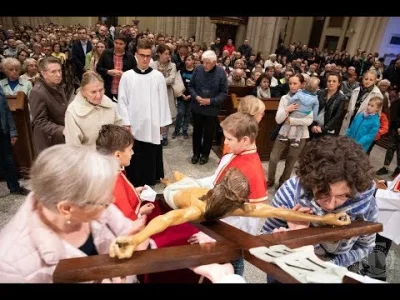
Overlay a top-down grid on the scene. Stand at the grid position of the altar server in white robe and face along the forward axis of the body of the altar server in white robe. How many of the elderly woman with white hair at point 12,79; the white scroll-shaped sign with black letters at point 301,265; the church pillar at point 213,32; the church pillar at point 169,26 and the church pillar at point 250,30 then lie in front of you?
1

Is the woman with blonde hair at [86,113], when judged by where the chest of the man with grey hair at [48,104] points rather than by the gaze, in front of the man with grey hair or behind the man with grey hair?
in front

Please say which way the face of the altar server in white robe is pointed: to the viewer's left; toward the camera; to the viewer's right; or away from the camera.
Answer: toward the camera

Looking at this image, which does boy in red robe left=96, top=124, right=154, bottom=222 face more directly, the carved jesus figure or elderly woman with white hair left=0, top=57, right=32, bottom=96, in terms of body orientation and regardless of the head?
the carved jesus figure

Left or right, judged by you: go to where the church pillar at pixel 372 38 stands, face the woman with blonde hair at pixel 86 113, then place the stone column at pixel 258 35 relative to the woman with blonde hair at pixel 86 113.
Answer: right

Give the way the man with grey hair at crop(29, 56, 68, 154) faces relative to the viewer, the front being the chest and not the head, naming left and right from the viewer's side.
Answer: facing the viewer and to the right of the viewer

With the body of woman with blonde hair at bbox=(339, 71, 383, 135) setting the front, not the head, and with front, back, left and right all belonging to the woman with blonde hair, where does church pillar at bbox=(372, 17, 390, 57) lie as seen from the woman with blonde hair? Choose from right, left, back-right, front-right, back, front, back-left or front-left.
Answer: back

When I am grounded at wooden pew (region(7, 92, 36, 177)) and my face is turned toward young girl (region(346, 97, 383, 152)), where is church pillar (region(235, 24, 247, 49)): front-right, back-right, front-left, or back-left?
front-left

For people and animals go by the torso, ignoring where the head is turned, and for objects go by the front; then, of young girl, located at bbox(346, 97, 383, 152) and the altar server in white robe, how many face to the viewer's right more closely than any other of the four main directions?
0

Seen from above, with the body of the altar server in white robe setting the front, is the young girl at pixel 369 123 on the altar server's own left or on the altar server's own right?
on the altar server's own left

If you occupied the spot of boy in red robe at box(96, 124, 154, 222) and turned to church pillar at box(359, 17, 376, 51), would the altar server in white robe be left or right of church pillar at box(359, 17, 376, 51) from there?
left

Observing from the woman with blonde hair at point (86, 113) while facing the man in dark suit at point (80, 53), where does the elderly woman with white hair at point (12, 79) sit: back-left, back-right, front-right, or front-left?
front-left

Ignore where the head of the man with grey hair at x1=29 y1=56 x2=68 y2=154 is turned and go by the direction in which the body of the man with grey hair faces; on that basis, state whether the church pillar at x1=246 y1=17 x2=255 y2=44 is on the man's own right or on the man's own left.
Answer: on the man's own left

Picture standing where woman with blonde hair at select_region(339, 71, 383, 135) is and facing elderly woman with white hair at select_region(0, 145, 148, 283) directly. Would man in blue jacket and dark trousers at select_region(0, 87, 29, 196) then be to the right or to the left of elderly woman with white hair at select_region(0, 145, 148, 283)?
right

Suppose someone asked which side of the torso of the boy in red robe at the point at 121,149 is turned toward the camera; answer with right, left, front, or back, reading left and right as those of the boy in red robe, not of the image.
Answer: right

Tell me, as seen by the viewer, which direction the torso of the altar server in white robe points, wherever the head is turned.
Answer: toward the camera
